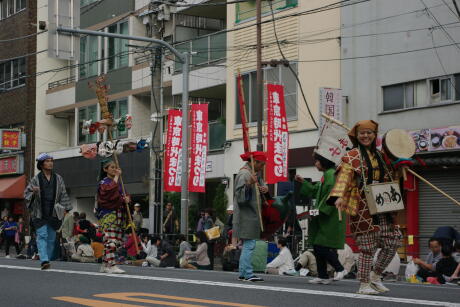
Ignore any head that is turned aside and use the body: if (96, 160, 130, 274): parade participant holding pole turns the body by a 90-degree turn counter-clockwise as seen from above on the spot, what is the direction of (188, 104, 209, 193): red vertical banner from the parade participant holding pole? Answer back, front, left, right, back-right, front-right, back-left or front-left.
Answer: front

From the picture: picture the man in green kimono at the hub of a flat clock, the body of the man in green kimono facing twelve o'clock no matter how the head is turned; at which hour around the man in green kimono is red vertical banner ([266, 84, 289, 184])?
The red vertical banner is roughly at 3 o'clock from the man in green kimono.

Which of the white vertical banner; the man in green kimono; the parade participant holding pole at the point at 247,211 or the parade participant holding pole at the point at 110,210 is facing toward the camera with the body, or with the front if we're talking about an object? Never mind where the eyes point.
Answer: the white vertical banner

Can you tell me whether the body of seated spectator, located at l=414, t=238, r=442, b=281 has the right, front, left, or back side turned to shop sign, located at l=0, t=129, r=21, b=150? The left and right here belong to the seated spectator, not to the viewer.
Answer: right

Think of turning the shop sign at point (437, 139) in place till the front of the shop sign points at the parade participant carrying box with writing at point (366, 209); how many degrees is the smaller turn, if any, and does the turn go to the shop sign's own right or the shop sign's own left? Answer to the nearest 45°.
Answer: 0° — it already faces them

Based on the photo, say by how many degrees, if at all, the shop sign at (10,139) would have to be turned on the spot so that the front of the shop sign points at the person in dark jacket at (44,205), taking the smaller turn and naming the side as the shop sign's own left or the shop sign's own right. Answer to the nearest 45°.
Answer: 0° — it already faces them

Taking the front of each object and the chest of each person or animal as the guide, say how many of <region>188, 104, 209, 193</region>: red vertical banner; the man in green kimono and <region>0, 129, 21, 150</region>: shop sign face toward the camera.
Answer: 2

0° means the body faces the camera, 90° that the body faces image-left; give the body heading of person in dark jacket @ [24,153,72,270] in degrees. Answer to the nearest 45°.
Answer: approximately 0°

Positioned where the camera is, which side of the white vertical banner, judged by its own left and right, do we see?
front

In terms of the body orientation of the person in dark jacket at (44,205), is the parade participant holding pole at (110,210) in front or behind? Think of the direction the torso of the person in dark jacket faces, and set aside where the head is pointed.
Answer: in front

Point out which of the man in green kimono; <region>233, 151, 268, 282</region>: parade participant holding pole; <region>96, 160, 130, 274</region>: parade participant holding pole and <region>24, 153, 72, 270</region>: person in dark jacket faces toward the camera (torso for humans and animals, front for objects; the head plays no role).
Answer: the person in dark jacket
